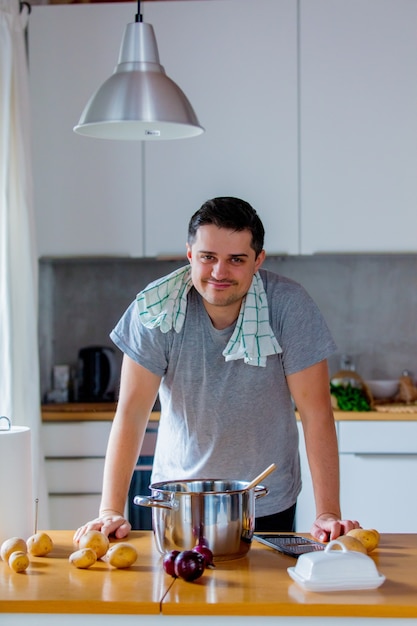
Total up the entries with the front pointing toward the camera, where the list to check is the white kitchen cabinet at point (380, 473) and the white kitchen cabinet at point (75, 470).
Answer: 2

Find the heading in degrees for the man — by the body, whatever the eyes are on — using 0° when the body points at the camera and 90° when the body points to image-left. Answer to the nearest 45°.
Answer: approximately 0°

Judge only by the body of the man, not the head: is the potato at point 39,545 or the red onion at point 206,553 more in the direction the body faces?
the red onion

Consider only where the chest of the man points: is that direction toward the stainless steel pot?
yes

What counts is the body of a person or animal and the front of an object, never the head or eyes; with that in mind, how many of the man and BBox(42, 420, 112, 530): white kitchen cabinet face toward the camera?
2

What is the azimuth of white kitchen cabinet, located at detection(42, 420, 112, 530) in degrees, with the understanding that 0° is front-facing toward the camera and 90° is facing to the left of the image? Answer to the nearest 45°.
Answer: approximately 0°
